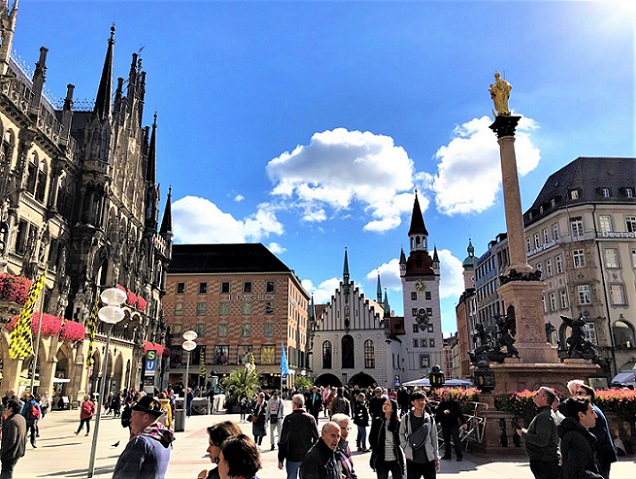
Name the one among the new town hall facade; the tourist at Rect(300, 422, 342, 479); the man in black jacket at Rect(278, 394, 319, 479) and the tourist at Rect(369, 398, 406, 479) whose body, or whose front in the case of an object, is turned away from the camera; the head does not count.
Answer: the man in black jacket

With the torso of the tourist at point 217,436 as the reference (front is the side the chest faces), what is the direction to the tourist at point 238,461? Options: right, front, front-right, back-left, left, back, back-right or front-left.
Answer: left

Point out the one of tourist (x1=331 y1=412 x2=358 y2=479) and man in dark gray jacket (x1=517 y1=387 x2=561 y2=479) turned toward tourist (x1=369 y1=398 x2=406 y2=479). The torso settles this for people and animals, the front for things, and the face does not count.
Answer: the man in dark gray jacket

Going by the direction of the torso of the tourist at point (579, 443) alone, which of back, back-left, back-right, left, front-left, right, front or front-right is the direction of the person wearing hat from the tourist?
back-right

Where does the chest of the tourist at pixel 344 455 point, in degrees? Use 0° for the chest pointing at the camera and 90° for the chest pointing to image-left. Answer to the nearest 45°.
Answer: approximately 315°

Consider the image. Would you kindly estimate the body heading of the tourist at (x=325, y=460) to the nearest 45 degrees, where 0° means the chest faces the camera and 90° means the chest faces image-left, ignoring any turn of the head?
approximately 315°

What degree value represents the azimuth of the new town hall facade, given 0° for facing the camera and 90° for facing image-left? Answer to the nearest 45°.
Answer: approximately 315°

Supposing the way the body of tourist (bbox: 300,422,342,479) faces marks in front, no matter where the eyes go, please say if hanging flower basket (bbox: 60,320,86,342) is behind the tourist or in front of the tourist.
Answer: behind

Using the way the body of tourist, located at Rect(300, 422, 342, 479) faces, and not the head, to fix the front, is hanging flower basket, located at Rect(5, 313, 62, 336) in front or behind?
behind
